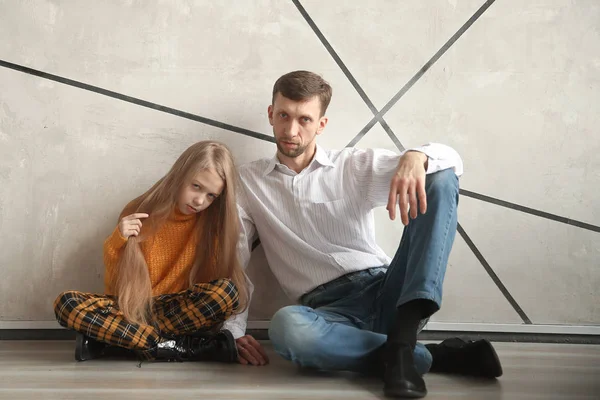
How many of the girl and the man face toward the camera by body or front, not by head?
2

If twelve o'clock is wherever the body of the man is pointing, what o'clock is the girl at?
The girl is roughly at 3 o'clock from the man.

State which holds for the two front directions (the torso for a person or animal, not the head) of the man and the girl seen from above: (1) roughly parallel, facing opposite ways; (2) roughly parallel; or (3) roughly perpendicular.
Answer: roughly parallel

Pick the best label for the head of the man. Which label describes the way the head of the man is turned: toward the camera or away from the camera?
toward the camera

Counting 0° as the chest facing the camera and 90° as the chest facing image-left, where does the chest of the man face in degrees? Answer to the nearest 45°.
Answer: approximately 0°

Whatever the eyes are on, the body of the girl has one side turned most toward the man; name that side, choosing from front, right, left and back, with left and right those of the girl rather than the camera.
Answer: left

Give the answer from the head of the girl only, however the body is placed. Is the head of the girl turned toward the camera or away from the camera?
toward the camera

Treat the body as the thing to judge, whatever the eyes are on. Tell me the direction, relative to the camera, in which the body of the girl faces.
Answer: toward the camera
